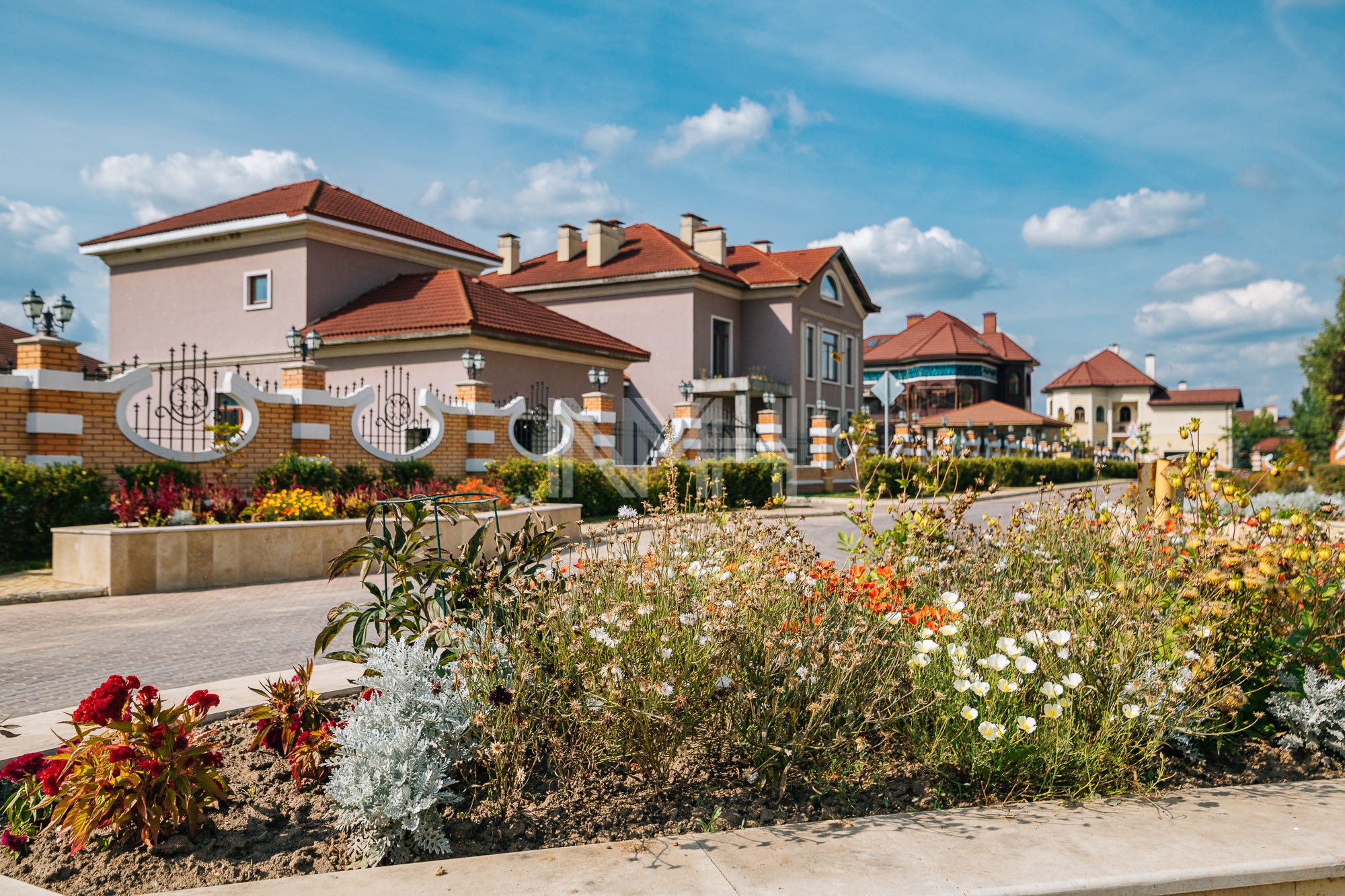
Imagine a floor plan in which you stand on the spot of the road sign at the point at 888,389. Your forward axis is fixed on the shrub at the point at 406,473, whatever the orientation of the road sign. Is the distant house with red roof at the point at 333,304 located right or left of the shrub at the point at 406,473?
right
